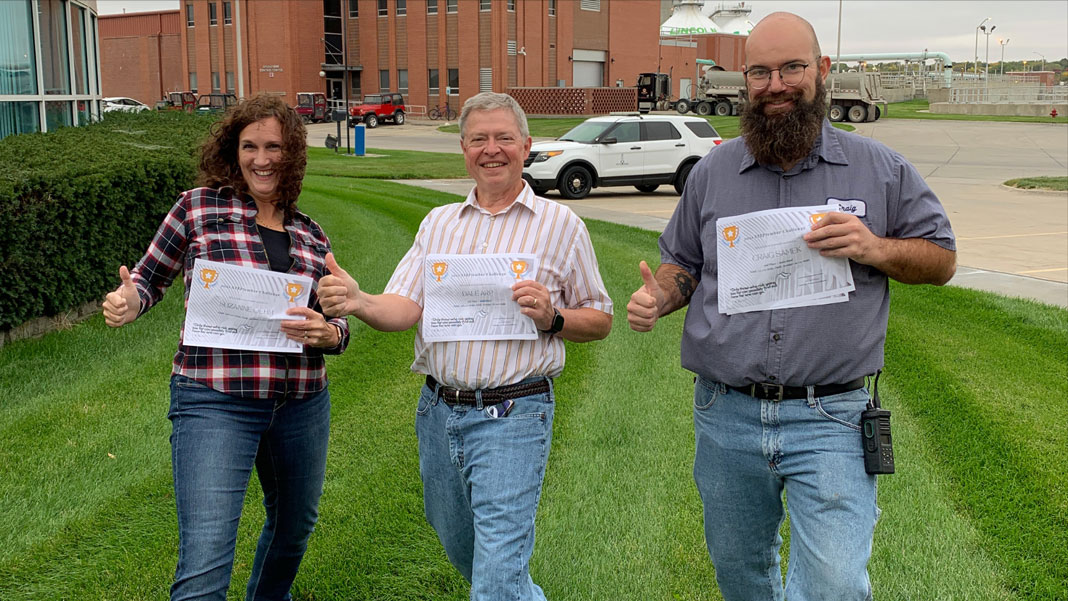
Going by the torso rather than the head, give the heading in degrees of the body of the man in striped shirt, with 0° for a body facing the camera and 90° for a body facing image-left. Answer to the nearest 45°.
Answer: approximately 0°

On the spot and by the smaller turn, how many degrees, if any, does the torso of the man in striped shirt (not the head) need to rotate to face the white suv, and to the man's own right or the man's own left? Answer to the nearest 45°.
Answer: approximately 180°

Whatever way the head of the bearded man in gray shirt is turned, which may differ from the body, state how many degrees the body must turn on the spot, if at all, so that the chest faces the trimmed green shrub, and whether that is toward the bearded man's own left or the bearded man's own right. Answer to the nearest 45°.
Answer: approximately 135° to the bearded man's own right

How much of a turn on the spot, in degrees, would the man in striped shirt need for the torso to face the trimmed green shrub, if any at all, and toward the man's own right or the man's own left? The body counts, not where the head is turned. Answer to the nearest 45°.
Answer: approximately 135° to the man's own right

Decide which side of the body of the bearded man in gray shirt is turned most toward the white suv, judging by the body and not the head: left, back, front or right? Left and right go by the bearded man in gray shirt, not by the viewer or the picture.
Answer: back

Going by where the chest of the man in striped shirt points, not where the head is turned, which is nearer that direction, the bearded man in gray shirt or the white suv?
the bearded man in gray shirt

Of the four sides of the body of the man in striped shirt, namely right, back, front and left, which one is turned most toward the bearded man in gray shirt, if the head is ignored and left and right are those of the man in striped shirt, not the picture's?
left

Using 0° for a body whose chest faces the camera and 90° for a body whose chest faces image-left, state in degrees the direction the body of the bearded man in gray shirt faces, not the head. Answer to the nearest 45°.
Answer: approximately 0°

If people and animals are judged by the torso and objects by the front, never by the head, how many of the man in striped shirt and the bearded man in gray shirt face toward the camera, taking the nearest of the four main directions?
2

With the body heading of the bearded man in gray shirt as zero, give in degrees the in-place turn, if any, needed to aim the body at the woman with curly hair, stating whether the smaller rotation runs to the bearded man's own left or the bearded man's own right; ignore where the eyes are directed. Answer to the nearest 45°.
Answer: approximately 90° to the bearded man's own right
